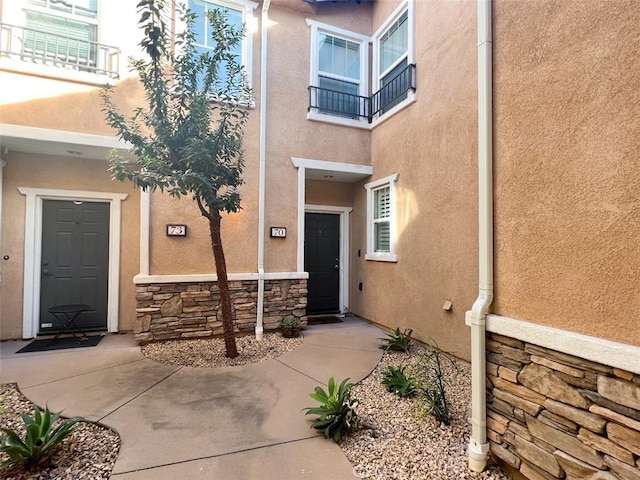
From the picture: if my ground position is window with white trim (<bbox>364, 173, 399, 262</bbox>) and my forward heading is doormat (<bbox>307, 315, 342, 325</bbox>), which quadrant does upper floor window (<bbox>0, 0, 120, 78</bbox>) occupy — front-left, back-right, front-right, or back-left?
front-left

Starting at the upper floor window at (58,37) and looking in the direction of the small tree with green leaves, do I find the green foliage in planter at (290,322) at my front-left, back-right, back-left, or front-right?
front-left

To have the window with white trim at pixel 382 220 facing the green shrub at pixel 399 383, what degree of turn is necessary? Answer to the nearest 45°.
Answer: approximately 45° to its left

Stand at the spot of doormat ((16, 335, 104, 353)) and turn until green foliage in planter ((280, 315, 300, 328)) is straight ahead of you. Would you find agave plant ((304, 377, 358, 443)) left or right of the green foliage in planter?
right

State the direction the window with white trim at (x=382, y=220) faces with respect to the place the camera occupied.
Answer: facing the viewer and to the left of the viewer

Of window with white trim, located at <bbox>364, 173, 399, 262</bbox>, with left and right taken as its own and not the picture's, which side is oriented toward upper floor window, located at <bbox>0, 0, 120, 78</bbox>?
front

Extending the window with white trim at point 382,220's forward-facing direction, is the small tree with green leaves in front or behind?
in front

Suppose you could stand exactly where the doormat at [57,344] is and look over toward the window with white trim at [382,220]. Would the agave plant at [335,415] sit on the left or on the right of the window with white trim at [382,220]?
right

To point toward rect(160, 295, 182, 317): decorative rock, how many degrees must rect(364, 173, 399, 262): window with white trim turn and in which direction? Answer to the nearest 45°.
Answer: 0° — it already faces it

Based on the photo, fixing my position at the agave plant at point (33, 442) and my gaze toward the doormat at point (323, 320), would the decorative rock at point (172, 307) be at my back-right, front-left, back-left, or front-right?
front-left

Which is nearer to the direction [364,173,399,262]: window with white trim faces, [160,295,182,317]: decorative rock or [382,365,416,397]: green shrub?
the decorative rock

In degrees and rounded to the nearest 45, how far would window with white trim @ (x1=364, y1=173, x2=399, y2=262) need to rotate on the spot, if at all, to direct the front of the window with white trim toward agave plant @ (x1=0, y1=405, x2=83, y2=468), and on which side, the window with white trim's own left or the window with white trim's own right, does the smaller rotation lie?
0° — it already faces it

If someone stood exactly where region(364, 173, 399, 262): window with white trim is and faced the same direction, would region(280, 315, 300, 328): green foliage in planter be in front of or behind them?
in front

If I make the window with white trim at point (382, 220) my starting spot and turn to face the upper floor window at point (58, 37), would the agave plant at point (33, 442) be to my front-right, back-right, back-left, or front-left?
front-left

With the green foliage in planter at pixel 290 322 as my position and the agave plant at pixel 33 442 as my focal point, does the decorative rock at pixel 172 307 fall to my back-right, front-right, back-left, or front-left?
front-right

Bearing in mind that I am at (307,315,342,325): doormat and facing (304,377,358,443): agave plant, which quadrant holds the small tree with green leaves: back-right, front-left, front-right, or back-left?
front-right
